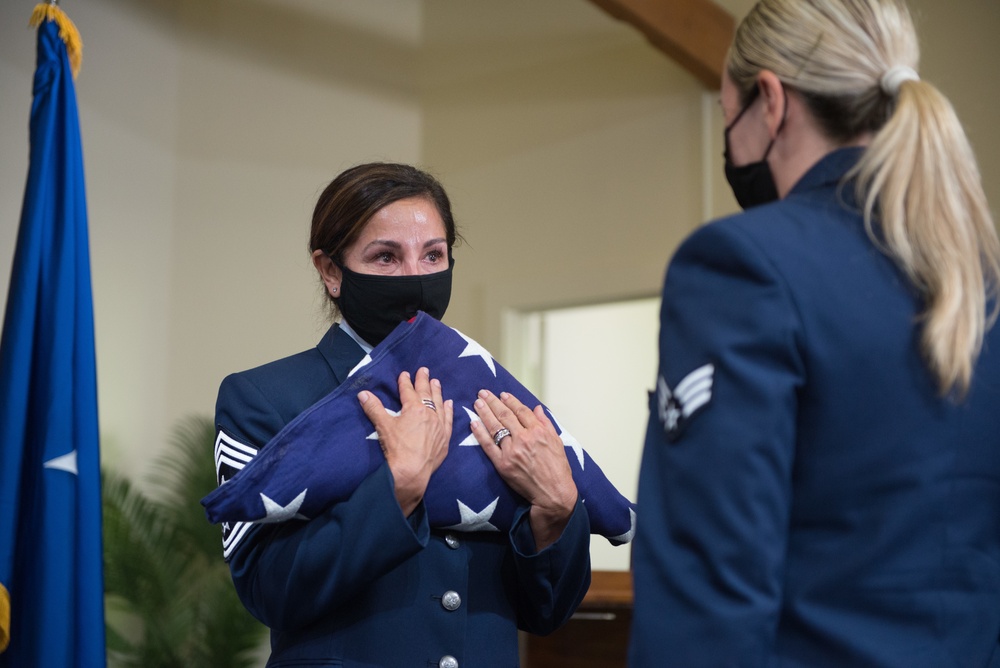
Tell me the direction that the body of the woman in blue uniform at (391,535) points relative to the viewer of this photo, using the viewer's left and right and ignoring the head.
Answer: facing the viewer and to the right of the viewer

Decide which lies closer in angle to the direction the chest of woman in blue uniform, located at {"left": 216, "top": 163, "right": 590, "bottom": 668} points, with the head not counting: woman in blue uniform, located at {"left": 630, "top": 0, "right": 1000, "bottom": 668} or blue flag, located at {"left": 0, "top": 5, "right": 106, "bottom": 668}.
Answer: the woman in blue uniform

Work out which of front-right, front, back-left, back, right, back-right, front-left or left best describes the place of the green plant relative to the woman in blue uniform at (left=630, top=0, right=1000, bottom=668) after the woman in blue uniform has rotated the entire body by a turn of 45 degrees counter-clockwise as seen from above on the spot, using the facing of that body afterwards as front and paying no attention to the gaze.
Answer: front-right

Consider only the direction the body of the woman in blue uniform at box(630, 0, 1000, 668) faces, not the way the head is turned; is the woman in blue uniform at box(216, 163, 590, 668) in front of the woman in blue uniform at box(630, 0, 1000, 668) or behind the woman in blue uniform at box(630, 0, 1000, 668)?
in front

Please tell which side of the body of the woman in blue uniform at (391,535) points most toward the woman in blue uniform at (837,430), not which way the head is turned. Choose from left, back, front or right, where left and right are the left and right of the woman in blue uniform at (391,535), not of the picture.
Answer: front

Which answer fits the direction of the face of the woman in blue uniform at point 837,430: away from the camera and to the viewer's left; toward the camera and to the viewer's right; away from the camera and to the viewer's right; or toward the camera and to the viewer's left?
away from the camera and to the viewer's left

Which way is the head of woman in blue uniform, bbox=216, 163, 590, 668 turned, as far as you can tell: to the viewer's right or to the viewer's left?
to the viewer's right

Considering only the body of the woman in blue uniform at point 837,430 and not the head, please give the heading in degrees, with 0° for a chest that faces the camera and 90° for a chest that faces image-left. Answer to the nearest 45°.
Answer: approximately 135°

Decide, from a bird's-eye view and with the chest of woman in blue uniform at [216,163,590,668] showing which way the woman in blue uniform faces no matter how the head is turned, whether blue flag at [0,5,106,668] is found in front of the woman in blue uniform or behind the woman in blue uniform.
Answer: behind

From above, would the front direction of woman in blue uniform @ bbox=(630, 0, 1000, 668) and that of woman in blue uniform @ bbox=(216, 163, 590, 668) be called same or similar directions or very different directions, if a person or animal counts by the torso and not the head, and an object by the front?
very different directions
